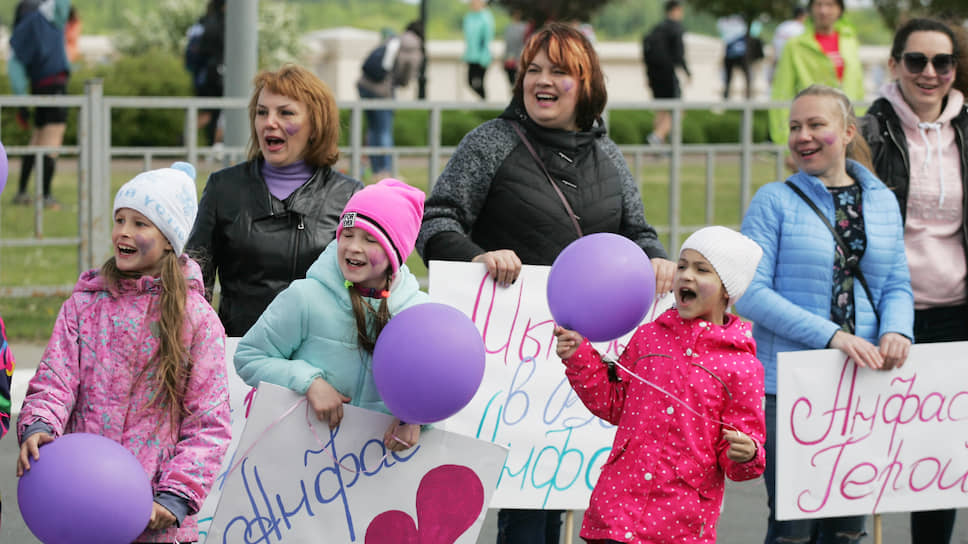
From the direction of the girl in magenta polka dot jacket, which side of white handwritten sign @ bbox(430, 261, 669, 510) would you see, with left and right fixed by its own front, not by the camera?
front

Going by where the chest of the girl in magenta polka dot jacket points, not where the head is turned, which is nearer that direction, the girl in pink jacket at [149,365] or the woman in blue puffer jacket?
the girl in pink jacket

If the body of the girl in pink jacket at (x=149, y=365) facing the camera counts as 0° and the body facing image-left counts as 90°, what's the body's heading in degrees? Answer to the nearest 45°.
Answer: approximately 45°

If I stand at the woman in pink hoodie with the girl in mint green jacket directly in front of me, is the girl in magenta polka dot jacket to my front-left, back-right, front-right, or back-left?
front-left

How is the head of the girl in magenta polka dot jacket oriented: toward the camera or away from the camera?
toward the camera

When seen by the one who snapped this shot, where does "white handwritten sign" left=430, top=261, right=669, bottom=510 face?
facing the viewer

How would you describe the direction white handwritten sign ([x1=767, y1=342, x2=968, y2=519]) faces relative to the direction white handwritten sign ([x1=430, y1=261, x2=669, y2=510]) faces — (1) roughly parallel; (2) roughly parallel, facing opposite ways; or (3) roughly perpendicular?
roughly parallel

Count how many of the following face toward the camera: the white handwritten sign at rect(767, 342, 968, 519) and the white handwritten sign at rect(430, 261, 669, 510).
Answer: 2

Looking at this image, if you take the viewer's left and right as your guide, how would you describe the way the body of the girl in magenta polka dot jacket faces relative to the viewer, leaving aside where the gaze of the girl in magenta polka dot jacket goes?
facing the viewer and to the left of the viewer

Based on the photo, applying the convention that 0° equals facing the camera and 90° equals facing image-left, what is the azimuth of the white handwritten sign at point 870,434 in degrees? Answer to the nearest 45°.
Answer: approximately 0°

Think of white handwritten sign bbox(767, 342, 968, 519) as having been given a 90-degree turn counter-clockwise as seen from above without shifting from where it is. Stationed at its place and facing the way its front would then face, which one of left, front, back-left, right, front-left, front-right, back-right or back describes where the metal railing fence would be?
back-left

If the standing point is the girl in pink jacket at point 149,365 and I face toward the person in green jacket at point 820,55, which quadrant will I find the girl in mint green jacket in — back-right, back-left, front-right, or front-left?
front-right

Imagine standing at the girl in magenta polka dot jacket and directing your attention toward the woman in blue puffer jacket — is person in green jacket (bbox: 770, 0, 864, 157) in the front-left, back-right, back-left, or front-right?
front-left
